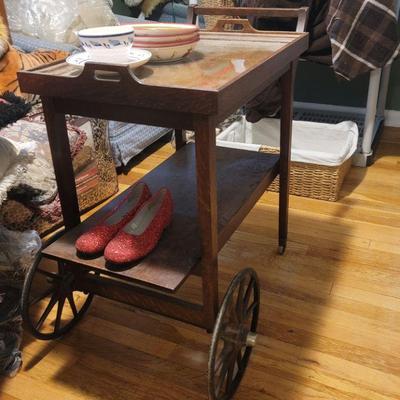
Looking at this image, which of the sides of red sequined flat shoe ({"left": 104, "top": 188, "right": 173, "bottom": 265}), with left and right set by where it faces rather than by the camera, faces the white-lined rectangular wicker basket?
back

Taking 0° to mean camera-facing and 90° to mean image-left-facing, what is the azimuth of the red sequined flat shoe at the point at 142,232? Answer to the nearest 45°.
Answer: approximately 45°

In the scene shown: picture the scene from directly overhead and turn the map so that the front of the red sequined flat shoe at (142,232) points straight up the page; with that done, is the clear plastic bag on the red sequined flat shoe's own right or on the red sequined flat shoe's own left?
on the red sequined flat shoe's own right

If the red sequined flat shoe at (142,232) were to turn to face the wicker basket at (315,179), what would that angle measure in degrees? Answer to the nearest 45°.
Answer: approximately 180°

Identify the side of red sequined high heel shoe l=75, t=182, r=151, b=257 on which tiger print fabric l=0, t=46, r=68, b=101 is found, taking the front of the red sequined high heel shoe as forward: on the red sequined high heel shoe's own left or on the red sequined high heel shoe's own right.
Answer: on the red sequined high heel shoe's own right

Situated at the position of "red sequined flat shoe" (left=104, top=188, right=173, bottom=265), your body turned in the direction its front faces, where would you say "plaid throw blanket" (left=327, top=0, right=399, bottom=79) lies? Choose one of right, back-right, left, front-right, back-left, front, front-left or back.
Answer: back

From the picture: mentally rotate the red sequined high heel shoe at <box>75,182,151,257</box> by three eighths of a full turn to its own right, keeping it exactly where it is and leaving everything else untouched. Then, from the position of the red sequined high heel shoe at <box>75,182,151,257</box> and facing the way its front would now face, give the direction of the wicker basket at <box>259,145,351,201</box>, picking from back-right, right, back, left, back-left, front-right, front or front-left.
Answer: front-right
